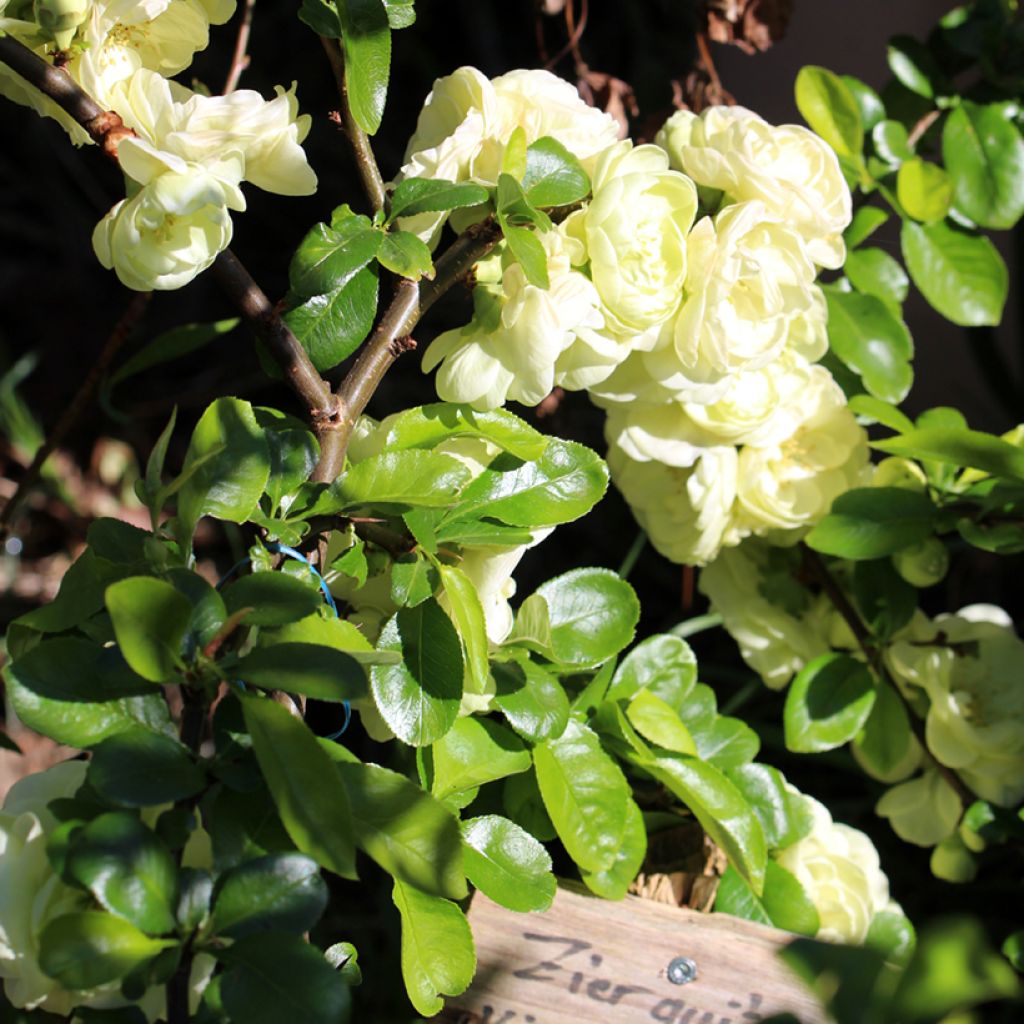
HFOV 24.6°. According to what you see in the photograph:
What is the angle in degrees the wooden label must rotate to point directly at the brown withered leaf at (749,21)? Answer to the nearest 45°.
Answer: approximately 180°

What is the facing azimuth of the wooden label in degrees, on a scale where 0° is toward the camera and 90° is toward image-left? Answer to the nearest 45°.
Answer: approximately 0°
